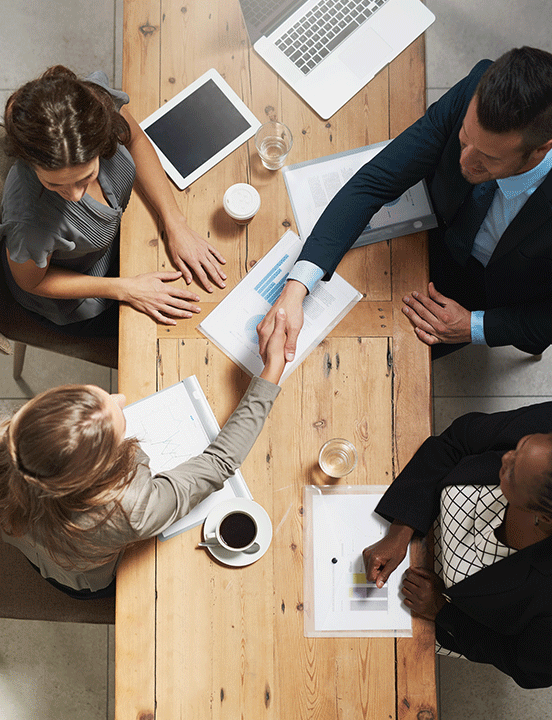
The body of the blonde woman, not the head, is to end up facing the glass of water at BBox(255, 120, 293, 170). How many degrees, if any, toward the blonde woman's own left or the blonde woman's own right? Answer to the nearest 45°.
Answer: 0° — they already face it

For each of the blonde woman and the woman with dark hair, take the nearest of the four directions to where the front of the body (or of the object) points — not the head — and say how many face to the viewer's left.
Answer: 0

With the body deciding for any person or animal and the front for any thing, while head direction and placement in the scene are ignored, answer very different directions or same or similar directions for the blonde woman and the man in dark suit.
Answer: very different directions

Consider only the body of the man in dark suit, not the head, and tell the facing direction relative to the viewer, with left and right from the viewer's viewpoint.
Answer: facing the viewer and to the left of the viewer

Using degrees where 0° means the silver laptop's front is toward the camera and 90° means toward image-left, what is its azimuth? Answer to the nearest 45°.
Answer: approximately 315°

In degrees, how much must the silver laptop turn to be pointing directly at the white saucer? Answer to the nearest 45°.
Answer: approximately 45° to its right

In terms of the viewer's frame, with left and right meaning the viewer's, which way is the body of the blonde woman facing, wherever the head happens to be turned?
facing away from the viewer and to the right of the viewer

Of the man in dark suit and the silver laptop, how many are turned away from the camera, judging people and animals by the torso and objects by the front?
0

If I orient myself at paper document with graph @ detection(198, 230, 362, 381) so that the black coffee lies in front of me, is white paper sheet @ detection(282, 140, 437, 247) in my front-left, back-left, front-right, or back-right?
back-left

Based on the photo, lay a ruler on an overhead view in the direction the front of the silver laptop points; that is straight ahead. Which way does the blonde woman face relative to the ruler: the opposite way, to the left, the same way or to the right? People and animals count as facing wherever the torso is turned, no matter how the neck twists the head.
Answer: to the left
